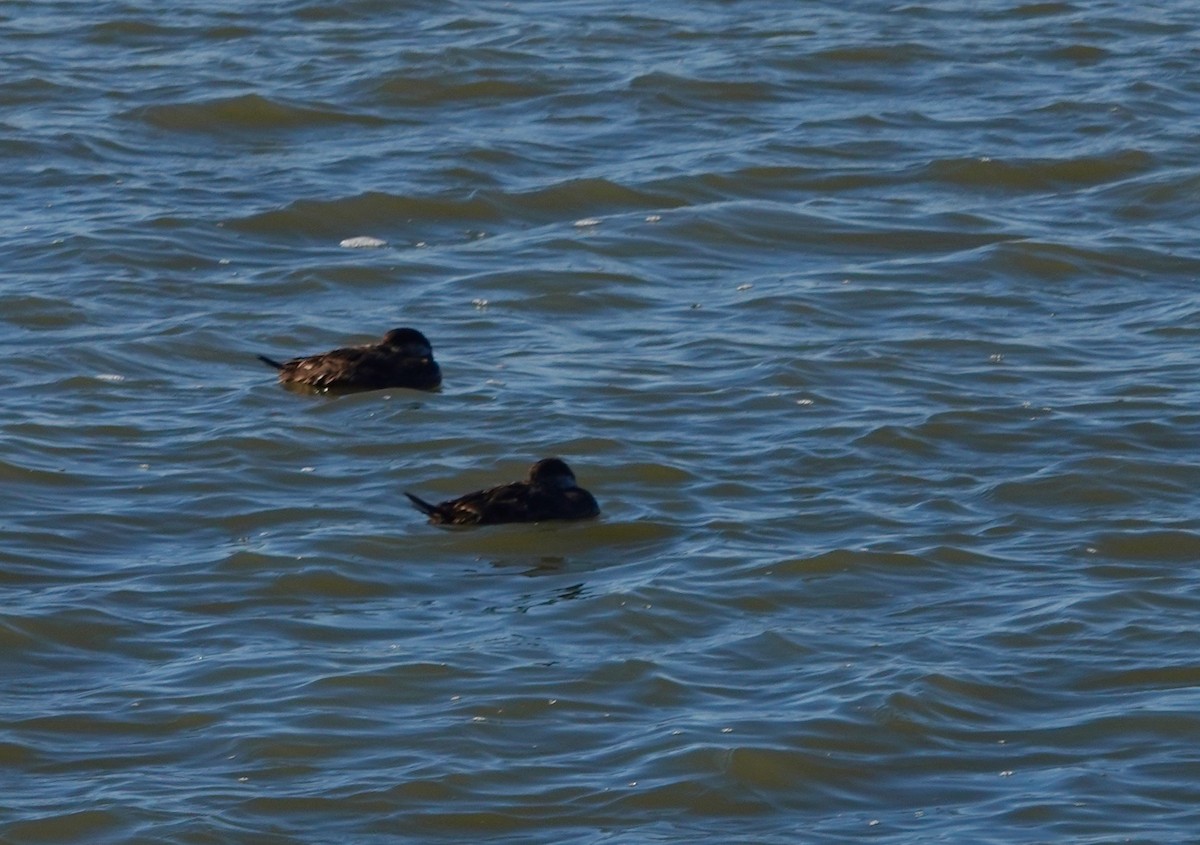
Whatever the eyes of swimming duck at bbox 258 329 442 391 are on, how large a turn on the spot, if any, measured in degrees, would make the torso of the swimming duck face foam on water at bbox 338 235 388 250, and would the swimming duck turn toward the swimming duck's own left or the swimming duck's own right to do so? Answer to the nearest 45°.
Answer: approximately 90° to the swimming duck's own left

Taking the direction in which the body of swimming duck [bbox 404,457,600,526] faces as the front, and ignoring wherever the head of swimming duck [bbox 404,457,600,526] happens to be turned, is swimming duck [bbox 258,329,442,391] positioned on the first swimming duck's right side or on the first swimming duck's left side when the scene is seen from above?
on the first swimming duck's left side

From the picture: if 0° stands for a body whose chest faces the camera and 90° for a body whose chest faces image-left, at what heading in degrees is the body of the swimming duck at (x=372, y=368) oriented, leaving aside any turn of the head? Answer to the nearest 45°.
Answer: approximately 270°

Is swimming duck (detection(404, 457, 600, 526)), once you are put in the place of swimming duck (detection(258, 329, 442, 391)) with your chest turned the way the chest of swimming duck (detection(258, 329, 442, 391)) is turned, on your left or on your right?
on your right

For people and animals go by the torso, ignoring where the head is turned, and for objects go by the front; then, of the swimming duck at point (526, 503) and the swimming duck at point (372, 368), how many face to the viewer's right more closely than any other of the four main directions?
2

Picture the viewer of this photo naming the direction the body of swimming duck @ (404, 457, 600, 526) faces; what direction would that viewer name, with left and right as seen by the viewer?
facing to the right of the viewer

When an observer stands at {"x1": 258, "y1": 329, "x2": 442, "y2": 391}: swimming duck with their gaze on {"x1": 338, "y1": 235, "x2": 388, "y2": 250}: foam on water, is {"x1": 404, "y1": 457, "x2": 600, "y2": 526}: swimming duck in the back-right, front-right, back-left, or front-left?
back-right

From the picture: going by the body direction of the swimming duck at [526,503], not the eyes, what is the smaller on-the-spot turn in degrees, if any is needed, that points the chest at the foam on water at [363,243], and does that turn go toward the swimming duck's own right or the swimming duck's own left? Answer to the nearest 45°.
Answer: approximately 90° to the swimming duck's own left
